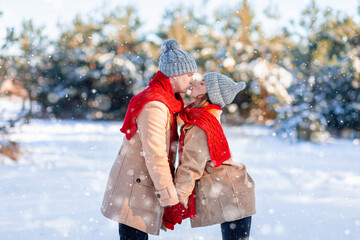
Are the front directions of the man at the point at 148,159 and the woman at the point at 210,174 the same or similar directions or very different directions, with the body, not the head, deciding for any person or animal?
very different directions

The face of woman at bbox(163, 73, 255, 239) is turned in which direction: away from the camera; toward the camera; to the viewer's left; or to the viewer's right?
to the viewer's left

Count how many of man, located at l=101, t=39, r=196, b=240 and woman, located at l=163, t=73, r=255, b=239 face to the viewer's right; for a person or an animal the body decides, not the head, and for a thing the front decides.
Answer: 1

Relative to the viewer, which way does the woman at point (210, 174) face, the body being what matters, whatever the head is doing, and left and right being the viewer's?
facing to the left of the viewer

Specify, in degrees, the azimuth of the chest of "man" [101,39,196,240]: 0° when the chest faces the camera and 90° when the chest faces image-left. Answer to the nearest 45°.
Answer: approximately 270°
